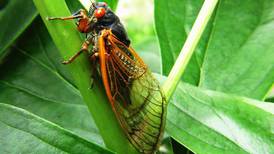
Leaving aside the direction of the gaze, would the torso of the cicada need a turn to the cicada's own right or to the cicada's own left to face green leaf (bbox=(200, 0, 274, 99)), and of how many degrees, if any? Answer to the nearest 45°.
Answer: approximately 180°

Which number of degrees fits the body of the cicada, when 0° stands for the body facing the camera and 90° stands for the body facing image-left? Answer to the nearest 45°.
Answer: approximately 90°
